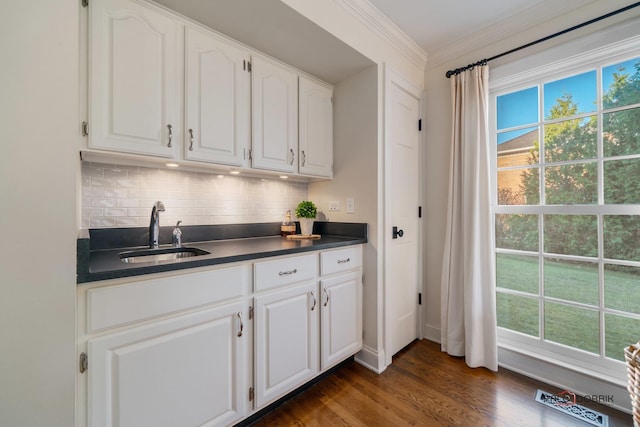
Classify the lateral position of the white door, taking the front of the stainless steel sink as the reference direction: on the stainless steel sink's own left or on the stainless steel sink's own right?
on the stainless steel sink's own left

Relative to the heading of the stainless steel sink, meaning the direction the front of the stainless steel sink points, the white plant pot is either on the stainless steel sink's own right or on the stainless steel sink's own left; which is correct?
on the stainless steel sink's own left

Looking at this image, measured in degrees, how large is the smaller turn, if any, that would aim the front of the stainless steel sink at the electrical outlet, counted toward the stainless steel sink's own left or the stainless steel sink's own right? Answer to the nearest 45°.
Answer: approximately 90° to the stainless steel sink's own left

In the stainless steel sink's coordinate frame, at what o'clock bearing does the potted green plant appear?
The potted green plant is roughly at 9 o'clock from the stainless steel sink.

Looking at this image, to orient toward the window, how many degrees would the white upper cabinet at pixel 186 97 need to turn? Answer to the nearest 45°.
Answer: approximately 45° to its left

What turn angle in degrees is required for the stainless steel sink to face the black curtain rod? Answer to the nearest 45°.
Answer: approximately 45° to its left

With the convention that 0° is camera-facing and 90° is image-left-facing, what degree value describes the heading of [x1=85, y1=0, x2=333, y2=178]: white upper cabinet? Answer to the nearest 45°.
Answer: approximately 315°

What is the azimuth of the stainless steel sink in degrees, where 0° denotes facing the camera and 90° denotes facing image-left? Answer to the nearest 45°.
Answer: approximately 0°
